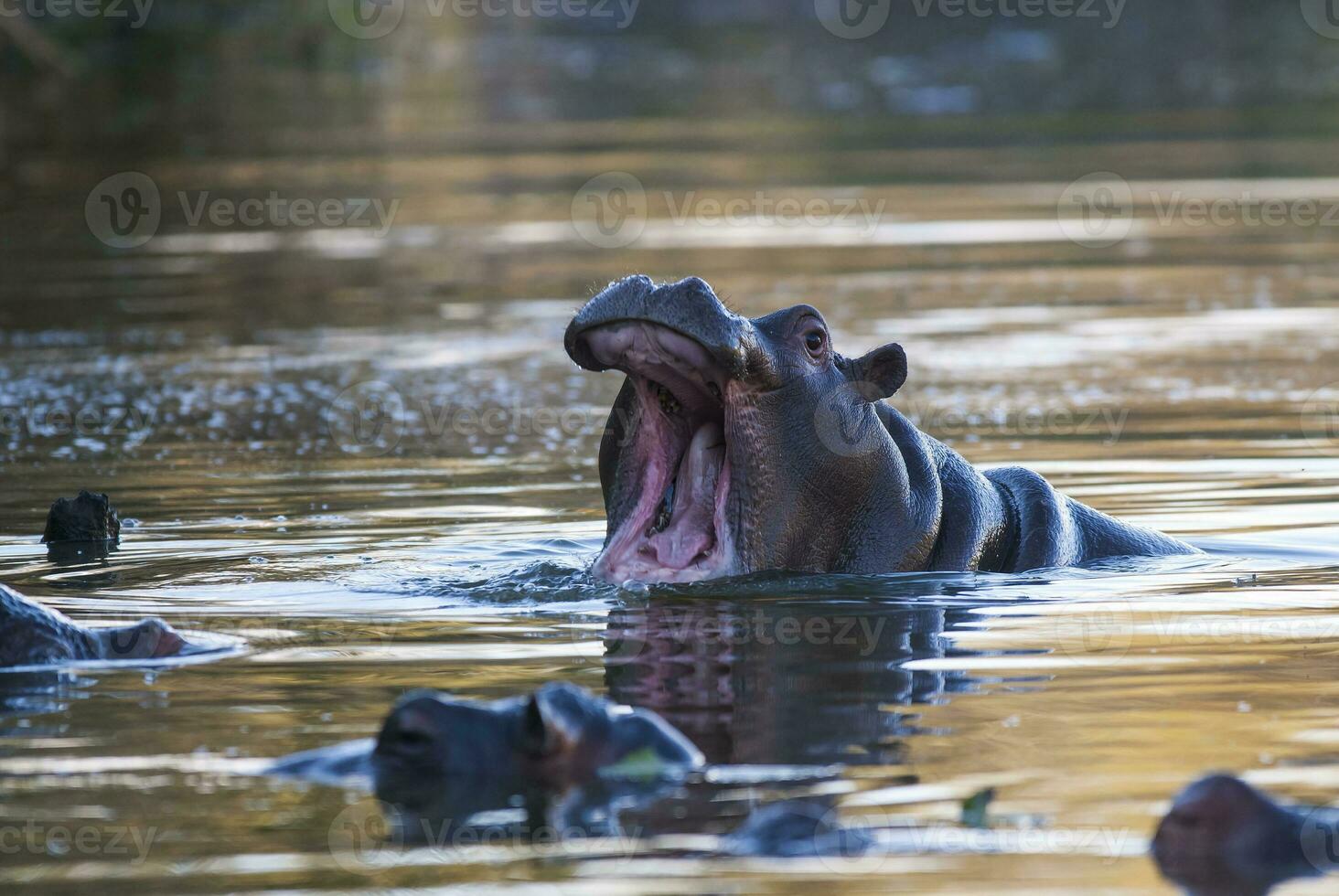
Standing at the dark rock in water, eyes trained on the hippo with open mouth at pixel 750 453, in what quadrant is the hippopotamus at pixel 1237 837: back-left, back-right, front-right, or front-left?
front-right

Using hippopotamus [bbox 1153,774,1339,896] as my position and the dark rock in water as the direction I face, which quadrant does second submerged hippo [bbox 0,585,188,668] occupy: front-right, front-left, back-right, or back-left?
front-left

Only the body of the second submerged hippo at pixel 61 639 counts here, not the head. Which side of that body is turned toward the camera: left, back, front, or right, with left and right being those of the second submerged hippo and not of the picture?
right

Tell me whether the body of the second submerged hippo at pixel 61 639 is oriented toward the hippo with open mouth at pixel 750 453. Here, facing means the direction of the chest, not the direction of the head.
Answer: yes

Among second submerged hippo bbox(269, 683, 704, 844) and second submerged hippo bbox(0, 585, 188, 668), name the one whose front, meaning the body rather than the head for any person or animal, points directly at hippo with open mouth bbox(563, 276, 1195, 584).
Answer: second submerged hippo bbox(0, 585, 188, 668)

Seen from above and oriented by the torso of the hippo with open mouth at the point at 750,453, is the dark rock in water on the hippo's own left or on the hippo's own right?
on the hippo's own right

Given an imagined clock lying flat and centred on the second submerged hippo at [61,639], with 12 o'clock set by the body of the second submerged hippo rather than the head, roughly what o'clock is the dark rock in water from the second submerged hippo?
The dark rock in water is roughly at 9 o'clock from the second submerged hippo.

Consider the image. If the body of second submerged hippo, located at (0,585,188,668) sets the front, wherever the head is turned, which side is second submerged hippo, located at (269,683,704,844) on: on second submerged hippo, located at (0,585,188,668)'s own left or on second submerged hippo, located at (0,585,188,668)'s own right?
on second submerged hippo, located at (0,585,188,668)'s own right

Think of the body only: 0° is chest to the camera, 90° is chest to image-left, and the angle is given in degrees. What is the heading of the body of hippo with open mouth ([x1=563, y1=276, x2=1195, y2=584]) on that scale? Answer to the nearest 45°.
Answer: approximately 45°
